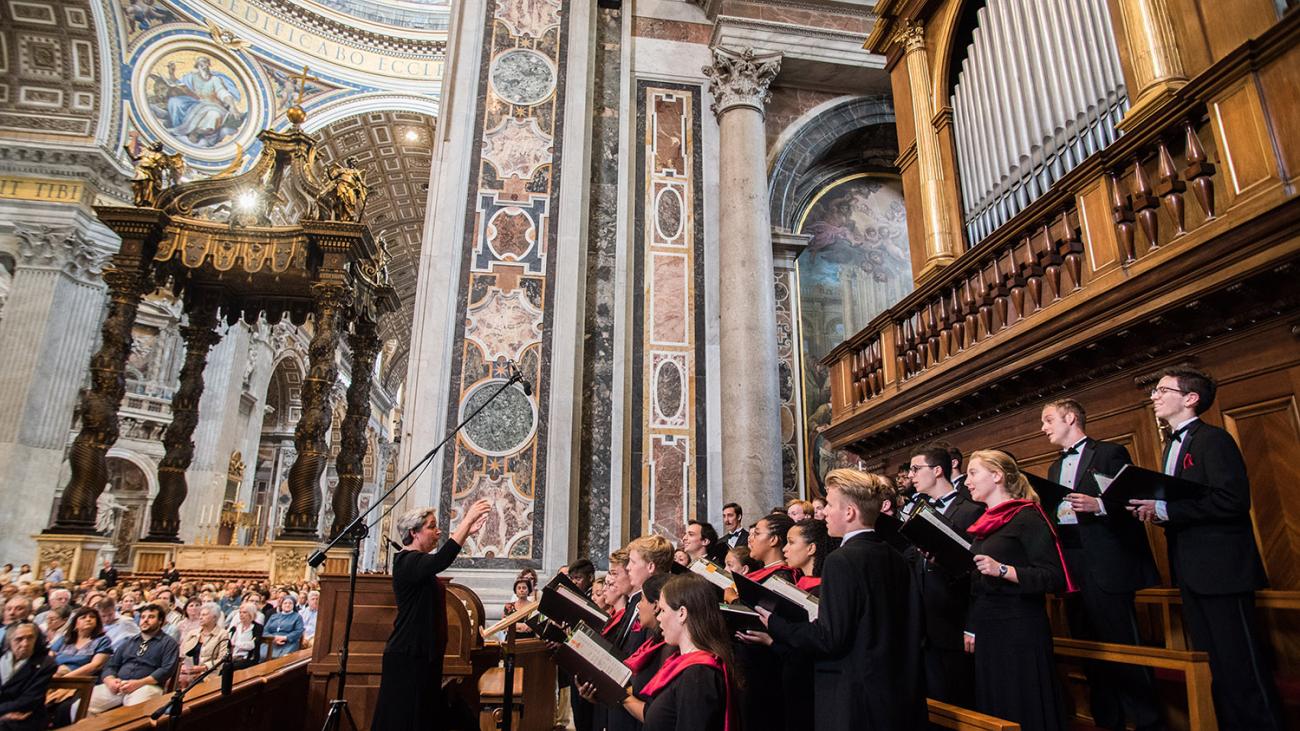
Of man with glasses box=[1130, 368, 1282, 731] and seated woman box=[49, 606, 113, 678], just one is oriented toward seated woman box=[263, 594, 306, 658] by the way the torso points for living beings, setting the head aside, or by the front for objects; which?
the man with glasses

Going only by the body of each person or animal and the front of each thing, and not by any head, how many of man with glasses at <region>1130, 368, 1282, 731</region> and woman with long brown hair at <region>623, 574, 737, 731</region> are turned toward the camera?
0

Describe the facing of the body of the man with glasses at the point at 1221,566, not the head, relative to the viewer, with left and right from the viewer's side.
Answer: facing to the left of the viewer

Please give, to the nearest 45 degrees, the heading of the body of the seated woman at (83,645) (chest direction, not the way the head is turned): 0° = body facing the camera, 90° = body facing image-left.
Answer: approximately 0°

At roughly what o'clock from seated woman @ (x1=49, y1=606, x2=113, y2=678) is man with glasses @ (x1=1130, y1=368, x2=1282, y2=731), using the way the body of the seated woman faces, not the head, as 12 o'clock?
The man with glasses is roughly at 11 o'clock from the seated woman.

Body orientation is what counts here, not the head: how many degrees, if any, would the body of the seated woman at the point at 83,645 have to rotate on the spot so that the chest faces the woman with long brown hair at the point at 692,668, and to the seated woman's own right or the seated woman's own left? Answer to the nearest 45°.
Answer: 0° — they already face them

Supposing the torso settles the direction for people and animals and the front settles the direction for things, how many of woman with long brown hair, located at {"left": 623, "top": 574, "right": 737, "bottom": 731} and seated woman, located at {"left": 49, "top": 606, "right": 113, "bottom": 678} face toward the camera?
1

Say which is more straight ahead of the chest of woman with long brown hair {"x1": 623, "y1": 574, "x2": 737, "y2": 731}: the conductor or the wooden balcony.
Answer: the conductor

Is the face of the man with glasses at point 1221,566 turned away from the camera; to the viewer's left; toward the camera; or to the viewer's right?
to the viewer's left

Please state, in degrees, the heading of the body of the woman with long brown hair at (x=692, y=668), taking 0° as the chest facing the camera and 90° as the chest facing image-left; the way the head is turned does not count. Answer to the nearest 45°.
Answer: approximately 90°

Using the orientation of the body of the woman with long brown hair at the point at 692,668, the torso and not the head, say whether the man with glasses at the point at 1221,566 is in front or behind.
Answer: behind

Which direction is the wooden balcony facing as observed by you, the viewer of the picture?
facing the viewer and to the left of the viewer
